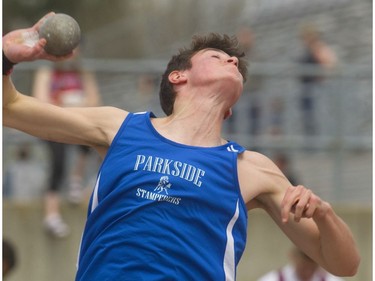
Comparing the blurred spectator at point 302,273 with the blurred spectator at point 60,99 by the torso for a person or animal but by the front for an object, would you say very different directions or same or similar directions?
same or similar directions

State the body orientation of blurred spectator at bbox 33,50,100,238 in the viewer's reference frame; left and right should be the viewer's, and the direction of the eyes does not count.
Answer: facing the viewer

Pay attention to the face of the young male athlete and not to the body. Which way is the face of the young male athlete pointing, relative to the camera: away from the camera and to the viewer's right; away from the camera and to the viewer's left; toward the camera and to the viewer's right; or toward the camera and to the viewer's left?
toward the camera and to the viewer's right

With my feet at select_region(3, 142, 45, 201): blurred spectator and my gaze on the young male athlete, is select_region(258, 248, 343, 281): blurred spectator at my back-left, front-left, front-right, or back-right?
front-left

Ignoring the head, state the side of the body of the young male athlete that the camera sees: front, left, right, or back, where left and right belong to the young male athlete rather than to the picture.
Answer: front

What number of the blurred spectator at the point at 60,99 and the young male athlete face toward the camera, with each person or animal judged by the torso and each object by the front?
2

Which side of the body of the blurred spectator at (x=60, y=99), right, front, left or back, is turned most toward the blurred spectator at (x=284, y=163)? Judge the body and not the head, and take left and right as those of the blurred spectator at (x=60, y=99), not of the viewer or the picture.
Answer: left
